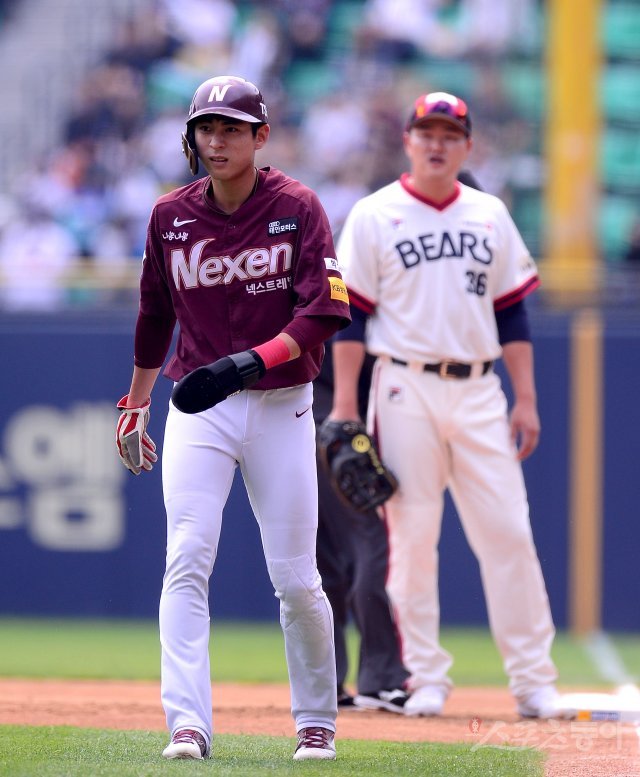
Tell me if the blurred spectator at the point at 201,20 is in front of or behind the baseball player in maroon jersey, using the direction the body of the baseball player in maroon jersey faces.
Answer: behind

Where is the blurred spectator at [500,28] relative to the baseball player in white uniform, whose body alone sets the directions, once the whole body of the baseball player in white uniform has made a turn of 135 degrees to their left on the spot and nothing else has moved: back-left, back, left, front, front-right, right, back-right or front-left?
front-left

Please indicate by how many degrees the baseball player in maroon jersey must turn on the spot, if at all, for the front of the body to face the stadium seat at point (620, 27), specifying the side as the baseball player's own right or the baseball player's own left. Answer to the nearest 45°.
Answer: approximately 180°

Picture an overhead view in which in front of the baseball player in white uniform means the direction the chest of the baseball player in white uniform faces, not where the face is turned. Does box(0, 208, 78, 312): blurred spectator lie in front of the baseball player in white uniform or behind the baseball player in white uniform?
behind

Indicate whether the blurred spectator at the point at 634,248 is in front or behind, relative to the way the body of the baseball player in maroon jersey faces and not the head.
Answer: behind

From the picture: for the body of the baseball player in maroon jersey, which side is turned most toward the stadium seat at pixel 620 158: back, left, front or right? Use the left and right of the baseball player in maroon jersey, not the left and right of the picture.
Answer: back

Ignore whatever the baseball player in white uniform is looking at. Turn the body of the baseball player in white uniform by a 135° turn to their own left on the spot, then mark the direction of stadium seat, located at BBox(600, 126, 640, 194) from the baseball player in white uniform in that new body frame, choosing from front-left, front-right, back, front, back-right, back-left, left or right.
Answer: front-left

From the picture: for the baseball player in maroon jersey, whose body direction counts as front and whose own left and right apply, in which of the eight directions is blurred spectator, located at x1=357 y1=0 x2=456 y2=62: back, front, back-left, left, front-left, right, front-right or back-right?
back

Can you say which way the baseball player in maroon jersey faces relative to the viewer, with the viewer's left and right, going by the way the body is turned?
facing the viewer

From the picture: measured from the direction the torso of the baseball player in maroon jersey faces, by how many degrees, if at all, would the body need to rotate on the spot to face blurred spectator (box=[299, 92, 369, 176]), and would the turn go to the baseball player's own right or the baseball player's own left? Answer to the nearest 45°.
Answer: approximately 180°

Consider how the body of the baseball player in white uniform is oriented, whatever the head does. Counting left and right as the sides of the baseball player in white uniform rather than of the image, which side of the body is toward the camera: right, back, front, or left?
front

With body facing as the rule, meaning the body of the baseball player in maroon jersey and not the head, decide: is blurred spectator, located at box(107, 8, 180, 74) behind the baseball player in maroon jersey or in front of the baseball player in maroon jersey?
behind

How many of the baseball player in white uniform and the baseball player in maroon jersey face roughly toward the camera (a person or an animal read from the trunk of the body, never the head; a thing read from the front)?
2

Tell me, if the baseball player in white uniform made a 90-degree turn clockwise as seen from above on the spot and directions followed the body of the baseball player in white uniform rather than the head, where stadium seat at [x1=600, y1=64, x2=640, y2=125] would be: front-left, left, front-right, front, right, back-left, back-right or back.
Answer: right
